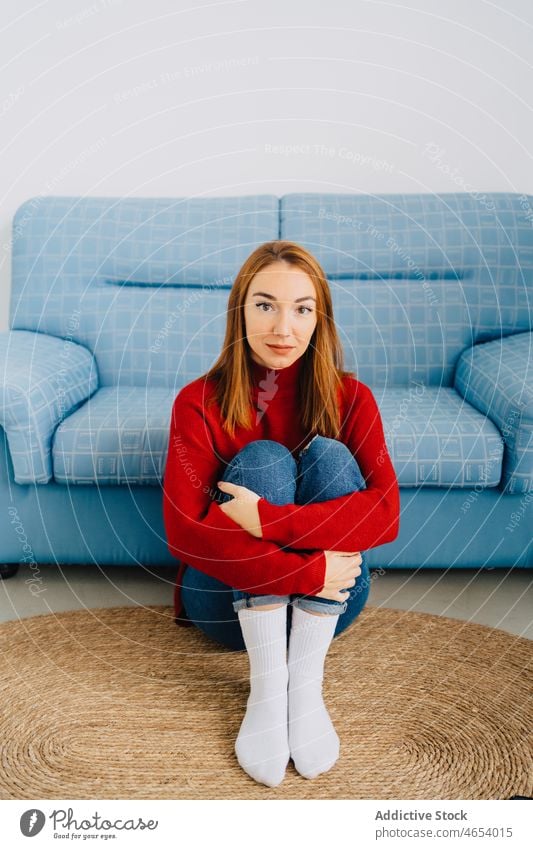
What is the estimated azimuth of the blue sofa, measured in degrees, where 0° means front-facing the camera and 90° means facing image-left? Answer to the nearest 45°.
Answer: approximately 0°

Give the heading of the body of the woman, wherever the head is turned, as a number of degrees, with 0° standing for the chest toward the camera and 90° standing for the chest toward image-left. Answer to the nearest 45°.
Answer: approximately 0°

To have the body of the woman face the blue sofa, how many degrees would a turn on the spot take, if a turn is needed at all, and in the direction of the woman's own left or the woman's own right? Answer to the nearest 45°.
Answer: approximately 180°

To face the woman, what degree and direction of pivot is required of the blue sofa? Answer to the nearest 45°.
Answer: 0° — it already faces them

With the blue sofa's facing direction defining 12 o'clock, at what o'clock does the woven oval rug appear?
The woven oval rug is roughly at 12 o'clock from the blue sofa.

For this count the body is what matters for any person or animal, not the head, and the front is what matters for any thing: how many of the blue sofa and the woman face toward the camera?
2
